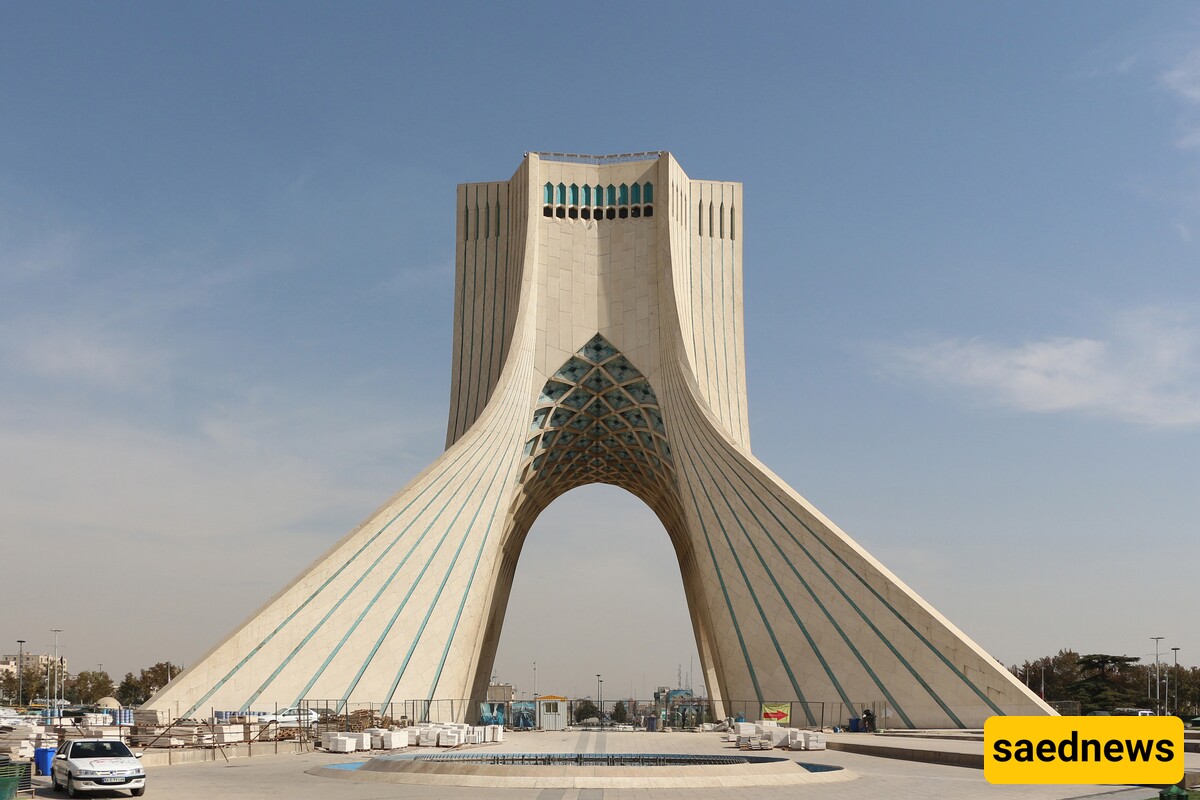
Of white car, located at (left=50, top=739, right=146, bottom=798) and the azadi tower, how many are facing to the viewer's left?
0

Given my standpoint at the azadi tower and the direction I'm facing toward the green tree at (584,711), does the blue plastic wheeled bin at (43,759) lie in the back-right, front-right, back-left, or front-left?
back-left

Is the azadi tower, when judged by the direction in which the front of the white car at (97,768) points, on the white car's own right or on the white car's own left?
on the white car's own left

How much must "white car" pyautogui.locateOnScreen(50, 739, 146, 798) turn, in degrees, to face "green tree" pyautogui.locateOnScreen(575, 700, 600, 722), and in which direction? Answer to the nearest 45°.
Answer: approximately 90° to its left

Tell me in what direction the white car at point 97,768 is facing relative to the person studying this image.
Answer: facing the viewer and to the right of the viewer

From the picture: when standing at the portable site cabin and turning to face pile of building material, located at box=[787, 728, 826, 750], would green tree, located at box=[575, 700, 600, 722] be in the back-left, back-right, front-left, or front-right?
back-left

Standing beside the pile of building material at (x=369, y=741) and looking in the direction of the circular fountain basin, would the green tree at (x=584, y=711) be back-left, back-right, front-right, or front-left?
back-left

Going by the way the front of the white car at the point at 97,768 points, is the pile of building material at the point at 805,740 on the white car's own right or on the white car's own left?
on the white car's own left

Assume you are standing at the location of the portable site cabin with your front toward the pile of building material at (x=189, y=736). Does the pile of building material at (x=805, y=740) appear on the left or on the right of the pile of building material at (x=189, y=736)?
left
